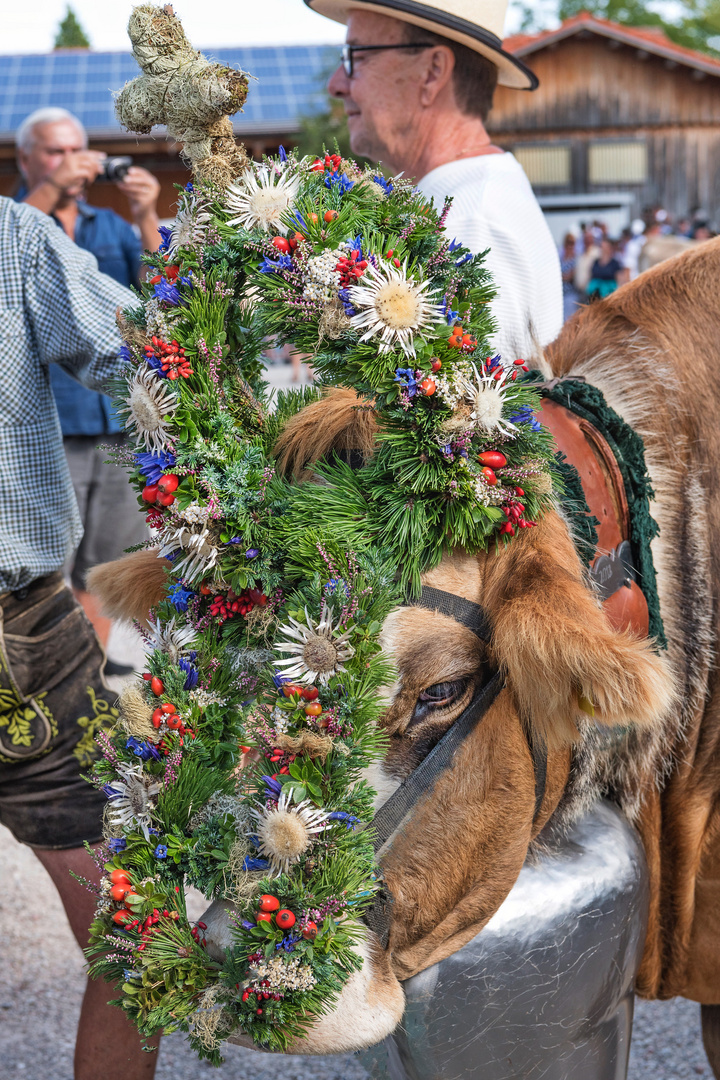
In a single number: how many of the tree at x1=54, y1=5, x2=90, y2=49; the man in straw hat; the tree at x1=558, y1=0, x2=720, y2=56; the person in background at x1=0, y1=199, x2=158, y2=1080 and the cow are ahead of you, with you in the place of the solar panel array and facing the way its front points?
3

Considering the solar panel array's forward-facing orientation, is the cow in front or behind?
in front

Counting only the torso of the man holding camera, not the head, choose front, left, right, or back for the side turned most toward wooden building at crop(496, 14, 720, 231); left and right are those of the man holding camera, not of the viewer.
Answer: left

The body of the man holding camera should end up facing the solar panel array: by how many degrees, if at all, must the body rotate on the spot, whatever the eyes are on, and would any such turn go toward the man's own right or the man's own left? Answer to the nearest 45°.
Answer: approximately 135° to the man's own left

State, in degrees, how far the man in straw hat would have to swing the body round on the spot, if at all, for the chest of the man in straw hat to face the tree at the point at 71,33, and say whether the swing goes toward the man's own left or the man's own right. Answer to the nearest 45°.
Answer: approximately 90° to the man's own right

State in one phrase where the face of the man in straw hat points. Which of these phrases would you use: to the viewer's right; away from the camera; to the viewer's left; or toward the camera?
to the viewer's left

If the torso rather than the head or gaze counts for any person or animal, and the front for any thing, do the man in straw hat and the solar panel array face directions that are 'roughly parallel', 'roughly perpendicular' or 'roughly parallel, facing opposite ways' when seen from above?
roughly perpendicular

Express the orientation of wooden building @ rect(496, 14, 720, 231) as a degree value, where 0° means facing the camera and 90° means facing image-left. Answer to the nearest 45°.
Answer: approximately 0°

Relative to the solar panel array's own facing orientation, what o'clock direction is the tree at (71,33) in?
The tree is roughly at 6 o'clock from the solar panel array.

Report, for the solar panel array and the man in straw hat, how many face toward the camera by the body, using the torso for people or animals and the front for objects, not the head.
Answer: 1

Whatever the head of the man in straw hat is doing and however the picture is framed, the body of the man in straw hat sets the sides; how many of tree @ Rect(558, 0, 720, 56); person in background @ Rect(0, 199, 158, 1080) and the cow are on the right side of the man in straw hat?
1

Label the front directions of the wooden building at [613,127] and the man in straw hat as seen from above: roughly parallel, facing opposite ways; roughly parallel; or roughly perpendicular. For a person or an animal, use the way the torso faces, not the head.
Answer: roughly perpendicular
